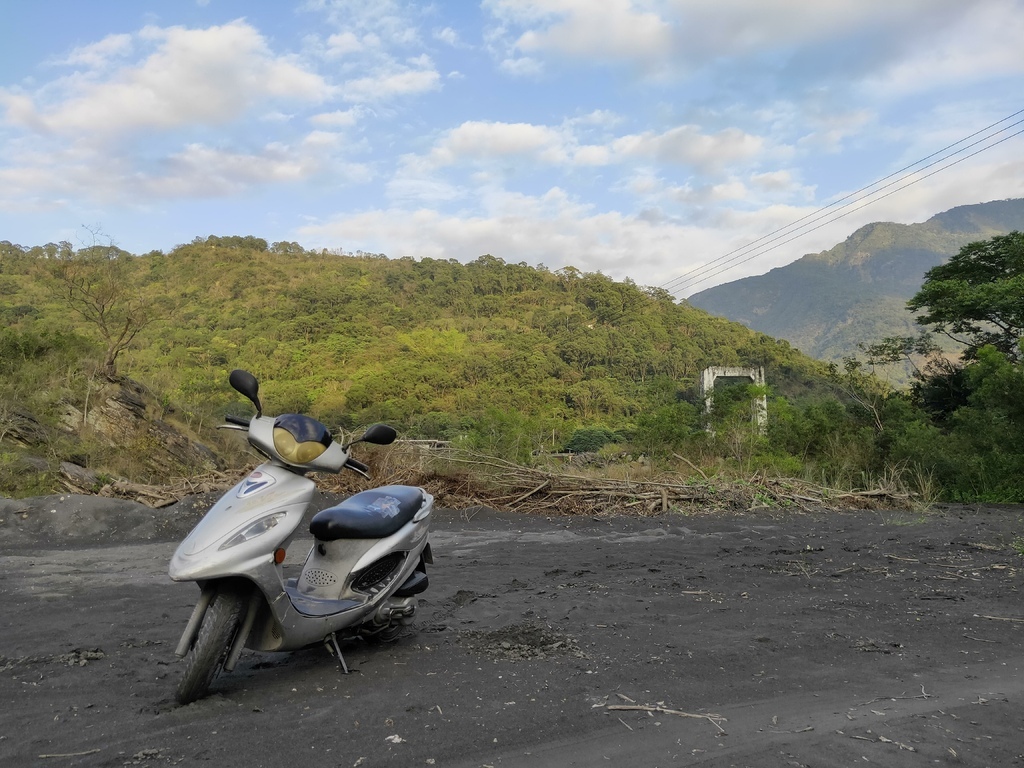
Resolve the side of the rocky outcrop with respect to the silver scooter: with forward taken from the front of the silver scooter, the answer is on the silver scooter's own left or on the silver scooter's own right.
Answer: on the silver scooter's own right

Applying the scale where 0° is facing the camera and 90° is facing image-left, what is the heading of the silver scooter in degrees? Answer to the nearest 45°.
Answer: approximately 45°

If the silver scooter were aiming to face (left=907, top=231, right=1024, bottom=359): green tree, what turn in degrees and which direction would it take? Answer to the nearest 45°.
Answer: approximately 180°

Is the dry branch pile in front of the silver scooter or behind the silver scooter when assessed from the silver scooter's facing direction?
behind

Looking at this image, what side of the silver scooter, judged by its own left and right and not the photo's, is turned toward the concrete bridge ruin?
back
